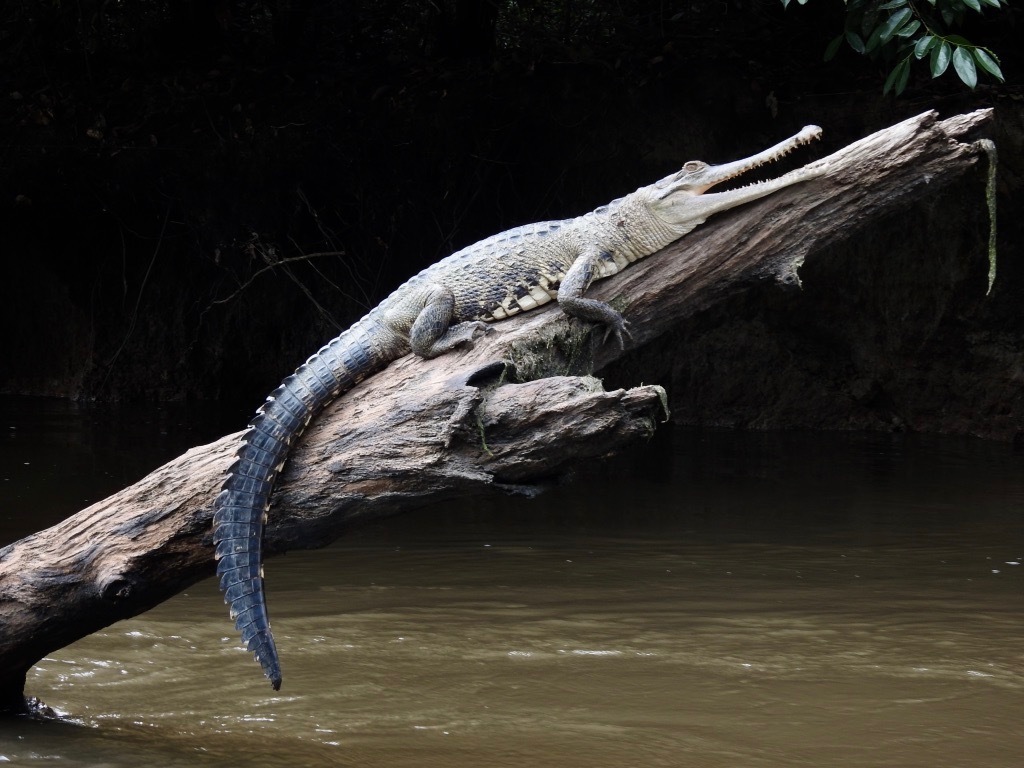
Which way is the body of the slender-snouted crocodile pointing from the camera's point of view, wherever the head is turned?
to the viewer's right

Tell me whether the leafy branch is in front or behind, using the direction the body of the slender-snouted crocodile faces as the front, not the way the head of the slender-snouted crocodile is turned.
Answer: in front
